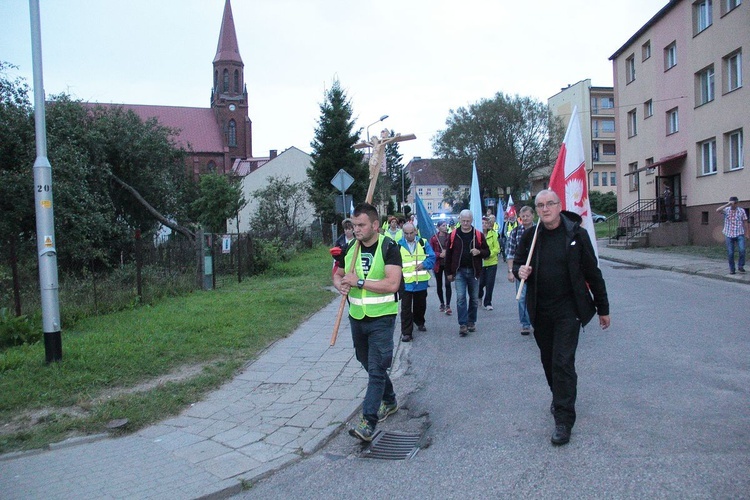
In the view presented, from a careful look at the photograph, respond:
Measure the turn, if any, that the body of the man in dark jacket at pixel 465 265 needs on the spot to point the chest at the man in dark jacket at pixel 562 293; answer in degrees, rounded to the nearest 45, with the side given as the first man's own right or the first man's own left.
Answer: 0° — they already face them

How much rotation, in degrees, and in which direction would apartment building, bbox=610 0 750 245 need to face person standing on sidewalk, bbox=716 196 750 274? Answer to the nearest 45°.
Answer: approximately 45° to its left

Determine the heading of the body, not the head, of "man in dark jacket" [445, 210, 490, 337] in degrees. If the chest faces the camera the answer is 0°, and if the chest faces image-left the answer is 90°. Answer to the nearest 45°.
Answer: approximately 0°

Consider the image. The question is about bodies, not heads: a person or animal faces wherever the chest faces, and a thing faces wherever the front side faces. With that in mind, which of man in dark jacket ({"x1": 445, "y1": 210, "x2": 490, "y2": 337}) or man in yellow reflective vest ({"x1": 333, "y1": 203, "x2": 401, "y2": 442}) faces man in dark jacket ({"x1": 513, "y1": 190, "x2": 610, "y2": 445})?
man in dark jacket ({"x1": 445, "y1": 210, "x2": 490, "y2": 337})

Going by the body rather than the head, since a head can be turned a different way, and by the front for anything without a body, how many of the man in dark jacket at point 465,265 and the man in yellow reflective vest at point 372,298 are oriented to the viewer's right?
0

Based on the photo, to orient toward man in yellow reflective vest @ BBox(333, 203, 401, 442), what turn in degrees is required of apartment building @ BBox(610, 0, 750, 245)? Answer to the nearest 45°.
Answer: approximately 45° to its left

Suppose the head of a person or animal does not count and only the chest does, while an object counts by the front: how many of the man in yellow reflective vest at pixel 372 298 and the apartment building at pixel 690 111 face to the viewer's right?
0

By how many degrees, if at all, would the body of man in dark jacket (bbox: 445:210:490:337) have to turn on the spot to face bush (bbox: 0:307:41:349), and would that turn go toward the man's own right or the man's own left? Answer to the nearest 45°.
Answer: approximately 90° to the man's own right

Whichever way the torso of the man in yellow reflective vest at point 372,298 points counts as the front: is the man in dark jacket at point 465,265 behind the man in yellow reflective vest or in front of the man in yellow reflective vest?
behind

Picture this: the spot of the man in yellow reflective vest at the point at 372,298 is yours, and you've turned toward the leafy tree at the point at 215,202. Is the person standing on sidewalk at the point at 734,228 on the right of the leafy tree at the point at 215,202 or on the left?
right

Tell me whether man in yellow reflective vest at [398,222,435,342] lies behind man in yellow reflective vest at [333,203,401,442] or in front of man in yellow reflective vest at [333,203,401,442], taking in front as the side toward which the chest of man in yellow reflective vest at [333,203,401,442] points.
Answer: behind

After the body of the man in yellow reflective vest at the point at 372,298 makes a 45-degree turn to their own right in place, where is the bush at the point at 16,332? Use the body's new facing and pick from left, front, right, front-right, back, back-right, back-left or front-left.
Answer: front-right

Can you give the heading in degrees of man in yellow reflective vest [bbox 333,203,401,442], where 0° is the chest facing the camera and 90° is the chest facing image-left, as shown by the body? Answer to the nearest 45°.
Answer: approximately 45°

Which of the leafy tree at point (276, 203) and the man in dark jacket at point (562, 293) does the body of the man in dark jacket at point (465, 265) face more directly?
the man in dark jacket

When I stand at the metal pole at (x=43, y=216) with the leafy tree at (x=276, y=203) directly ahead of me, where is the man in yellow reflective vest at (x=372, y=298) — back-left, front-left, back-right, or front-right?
back-right

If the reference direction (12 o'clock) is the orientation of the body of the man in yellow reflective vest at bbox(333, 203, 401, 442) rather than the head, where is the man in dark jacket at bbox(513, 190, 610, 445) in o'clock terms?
The man in dark jacket is roughly at 8 o'clock from the man in yellow reflective vest.

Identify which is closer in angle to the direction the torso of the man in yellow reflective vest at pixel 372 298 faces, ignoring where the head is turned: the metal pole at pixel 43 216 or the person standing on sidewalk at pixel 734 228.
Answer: the metal pole
